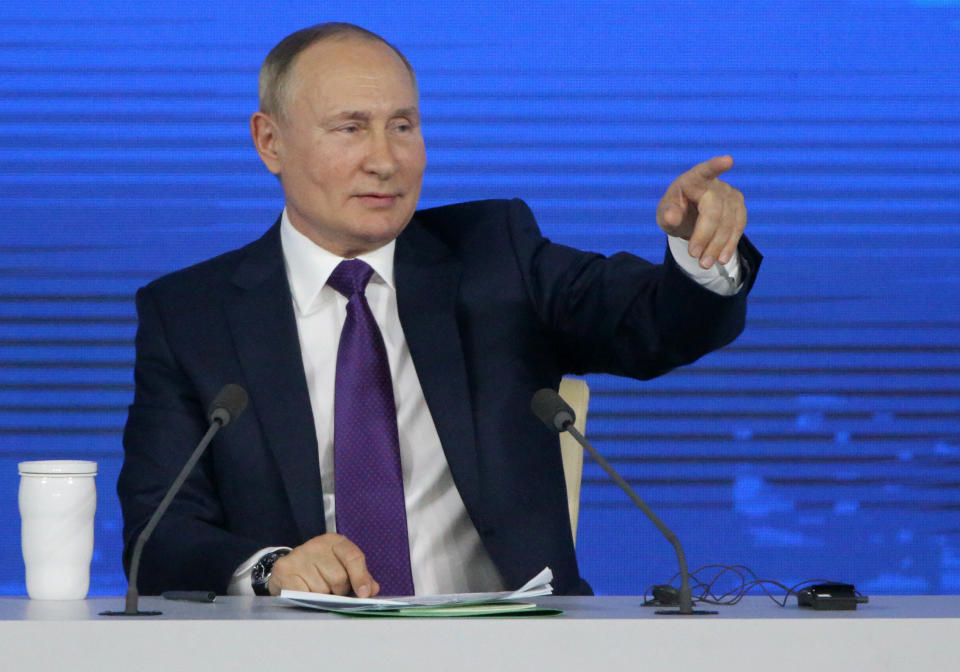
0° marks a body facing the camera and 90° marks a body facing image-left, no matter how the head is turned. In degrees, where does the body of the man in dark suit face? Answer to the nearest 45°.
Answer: approximately 0°

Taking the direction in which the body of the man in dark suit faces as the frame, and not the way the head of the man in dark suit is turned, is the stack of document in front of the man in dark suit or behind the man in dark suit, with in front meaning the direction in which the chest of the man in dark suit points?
in front

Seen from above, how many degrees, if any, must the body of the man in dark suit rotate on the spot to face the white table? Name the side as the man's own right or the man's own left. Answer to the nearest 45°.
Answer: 0° — they already face it
